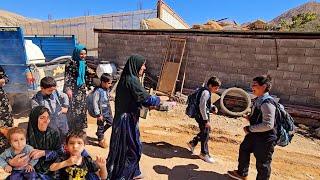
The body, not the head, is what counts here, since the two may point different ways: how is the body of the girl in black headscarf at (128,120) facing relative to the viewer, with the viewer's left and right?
facing to the right of the viewer

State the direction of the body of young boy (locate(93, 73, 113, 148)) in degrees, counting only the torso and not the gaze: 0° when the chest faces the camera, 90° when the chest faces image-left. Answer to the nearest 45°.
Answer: approximately 315°

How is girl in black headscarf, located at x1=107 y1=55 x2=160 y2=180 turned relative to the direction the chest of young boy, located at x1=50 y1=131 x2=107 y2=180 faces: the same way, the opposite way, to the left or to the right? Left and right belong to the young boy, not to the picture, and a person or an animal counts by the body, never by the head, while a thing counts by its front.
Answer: to the left

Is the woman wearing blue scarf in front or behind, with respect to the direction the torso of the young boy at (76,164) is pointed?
behind

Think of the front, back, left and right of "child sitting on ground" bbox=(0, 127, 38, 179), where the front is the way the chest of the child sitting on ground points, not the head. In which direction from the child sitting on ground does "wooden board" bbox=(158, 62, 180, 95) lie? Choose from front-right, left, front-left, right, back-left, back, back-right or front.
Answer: back-left

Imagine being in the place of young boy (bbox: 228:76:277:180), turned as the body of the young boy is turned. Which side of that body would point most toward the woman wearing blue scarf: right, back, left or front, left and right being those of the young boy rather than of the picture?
front

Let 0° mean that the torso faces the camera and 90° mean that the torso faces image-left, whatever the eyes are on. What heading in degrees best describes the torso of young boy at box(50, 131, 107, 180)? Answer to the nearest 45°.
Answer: approximately 0°

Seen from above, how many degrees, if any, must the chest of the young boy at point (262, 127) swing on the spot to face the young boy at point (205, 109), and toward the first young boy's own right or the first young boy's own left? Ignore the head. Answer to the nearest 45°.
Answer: approximately 45° to the first young boy's own right

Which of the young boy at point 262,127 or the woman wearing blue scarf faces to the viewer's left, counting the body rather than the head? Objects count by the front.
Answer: the young boy

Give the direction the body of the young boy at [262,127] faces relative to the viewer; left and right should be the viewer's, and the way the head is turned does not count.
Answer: facing to the left of the viewer

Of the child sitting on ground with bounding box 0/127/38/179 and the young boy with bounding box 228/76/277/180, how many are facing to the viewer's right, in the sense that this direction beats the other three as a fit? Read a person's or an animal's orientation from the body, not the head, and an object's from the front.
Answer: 0
